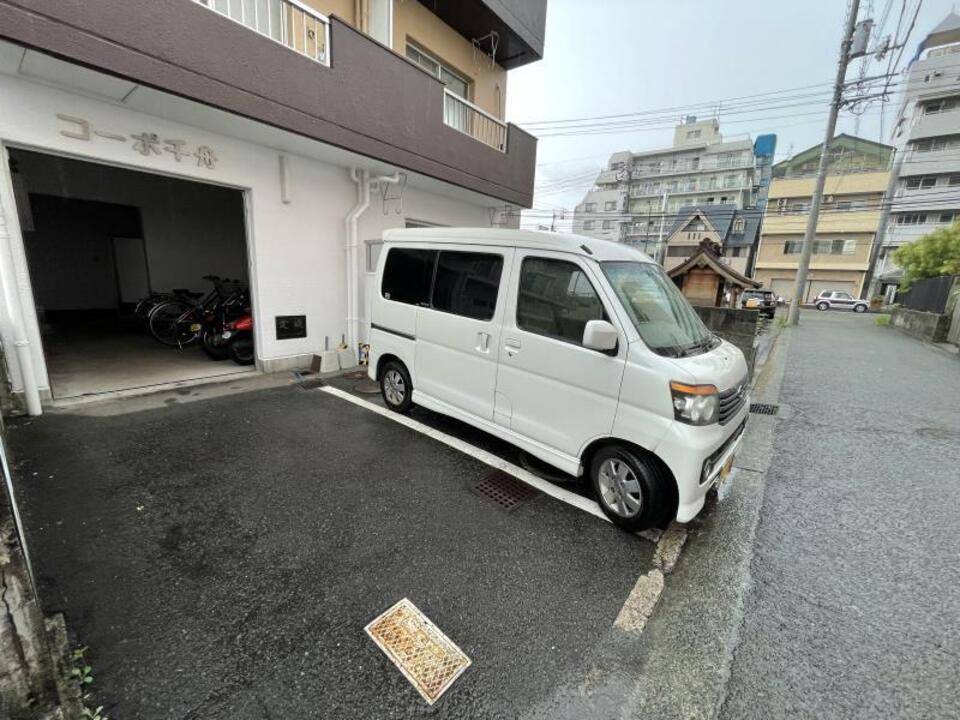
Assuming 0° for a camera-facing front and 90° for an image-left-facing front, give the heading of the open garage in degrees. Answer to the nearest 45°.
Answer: approximately 315°

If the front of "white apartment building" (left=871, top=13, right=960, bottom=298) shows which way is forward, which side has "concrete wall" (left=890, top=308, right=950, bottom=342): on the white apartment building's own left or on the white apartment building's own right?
on the white apartment building's own left

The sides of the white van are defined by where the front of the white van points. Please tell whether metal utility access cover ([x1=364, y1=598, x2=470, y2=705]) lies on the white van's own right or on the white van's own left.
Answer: on the white van's own right

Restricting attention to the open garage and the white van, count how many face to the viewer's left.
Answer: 0

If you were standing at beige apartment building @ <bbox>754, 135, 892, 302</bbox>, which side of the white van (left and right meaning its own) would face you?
left

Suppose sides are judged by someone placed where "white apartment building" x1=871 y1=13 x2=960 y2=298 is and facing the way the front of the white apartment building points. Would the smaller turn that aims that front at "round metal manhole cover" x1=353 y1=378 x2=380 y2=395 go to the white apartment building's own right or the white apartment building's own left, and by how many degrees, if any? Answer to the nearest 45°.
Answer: approximately 45° to the white apartment building's own left

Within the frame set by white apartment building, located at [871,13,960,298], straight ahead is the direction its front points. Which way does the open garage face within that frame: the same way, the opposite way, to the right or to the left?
the opposite way

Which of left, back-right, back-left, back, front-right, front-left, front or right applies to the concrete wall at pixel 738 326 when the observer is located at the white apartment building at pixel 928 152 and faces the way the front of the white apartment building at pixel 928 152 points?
front-left

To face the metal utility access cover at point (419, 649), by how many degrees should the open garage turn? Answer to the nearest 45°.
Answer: approximately 45° to its right
